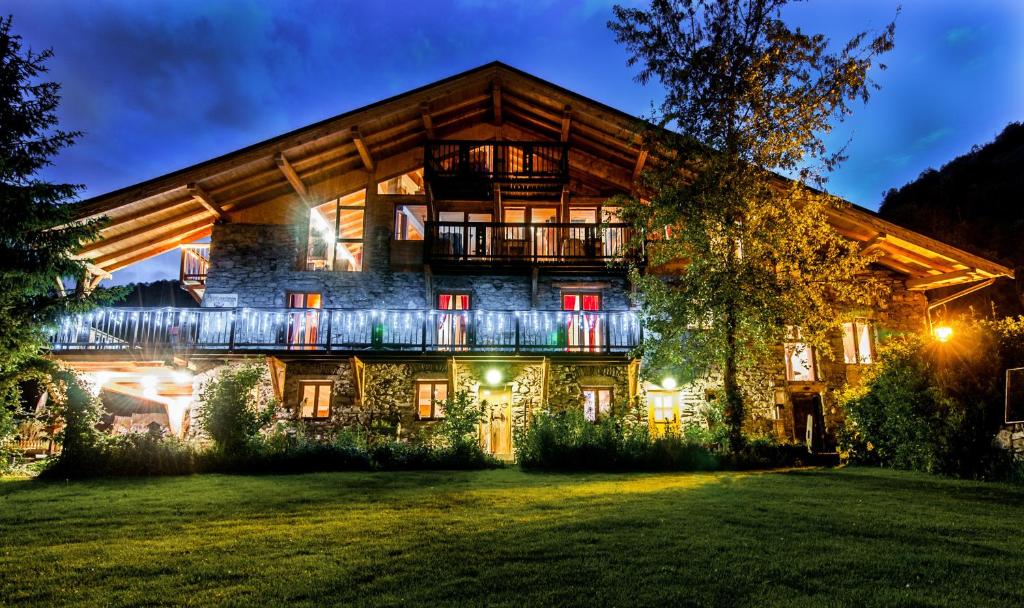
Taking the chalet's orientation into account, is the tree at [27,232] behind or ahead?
ahead

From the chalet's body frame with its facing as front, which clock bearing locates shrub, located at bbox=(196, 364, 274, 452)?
The shrub is roughly at 1 o'clock from the chalet.

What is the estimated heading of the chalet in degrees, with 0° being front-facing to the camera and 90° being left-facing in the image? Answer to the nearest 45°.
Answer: approximately 0°

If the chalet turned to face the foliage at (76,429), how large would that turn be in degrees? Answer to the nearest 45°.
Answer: approximately 45° to its right

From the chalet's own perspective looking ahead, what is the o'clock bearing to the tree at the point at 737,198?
The tree is roughly at 10 o'clock from the chalet.
